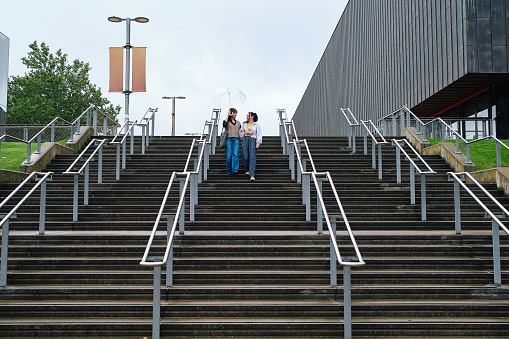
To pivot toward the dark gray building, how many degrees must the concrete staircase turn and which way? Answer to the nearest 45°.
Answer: approximately 135° to its left

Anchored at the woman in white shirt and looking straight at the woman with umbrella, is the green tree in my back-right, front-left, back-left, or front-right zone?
front-right

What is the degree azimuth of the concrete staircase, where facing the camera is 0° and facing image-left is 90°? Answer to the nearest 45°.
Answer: approximately 0°

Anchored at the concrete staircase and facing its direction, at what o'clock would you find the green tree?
The green tree is roughly at 5 o'clock from the concrete staircase.
